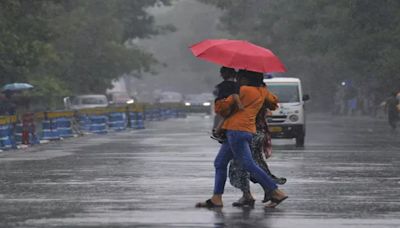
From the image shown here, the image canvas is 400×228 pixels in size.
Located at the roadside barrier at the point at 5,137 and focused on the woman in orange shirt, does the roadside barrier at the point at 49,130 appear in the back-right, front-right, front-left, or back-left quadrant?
back-left

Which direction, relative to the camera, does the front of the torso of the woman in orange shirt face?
to the viewer's left

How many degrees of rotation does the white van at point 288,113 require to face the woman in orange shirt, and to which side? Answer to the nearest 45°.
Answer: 0° — it already faces them

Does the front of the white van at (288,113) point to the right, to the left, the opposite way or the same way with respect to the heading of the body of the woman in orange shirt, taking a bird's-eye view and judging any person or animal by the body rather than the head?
to the left

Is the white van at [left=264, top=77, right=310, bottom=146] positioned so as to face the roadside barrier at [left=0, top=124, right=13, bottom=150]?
no

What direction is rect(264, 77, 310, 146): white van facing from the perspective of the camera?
toward the camera

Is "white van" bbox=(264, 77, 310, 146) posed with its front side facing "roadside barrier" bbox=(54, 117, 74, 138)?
no

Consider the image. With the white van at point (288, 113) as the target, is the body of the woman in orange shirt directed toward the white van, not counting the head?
no
